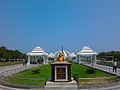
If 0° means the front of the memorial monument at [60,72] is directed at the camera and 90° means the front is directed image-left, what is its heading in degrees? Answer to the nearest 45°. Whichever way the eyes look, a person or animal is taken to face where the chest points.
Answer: approximately 0°

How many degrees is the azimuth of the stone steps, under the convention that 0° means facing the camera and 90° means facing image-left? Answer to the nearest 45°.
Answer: approximately 0°
